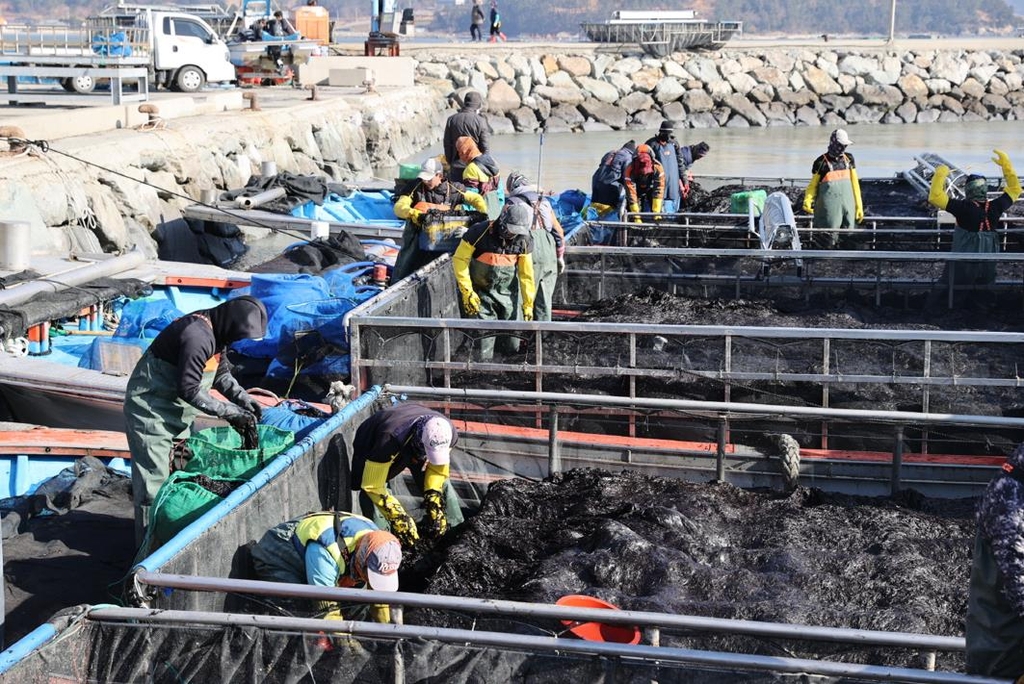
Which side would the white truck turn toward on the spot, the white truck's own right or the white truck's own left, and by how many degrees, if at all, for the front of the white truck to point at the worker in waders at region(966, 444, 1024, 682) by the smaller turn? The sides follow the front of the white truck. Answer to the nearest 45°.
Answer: approximately 90° to the white truck's own right

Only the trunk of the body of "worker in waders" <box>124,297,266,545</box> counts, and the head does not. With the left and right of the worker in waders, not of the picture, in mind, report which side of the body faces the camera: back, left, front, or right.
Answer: right

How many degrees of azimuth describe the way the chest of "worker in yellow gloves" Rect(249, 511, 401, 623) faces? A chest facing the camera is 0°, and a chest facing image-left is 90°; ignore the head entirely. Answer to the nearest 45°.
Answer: approximately 315°

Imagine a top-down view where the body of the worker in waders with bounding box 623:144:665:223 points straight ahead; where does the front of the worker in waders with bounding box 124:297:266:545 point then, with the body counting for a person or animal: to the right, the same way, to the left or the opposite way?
to the left

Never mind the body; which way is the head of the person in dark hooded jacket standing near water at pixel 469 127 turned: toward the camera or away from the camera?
away from the camera

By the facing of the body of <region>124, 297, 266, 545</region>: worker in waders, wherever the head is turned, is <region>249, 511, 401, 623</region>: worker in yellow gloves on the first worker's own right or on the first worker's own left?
on the first worker's own right

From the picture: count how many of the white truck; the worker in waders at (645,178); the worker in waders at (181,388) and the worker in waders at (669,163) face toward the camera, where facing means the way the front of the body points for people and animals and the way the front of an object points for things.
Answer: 2

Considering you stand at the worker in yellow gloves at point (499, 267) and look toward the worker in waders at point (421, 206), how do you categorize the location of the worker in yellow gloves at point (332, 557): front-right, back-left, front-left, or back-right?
back-left

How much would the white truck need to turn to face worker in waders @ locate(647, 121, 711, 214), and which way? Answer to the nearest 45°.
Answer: approximately 45° to its right

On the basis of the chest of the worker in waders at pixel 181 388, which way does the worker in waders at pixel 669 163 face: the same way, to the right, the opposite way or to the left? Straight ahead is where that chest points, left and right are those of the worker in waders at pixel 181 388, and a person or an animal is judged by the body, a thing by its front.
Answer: to the right

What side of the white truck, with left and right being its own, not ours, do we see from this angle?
right

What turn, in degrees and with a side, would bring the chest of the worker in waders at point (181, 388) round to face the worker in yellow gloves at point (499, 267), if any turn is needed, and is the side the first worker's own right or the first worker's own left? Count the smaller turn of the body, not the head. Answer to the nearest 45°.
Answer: approximately 45° to the first worker's own left

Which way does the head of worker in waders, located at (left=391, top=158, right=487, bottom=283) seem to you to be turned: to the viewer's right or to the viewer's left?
to the viewer's left
